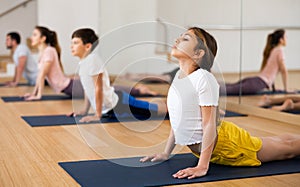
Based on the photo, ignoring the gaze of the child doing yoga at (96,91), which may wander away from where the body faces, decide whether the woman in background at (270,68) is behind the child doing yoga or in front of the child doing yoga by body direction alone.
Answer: behind

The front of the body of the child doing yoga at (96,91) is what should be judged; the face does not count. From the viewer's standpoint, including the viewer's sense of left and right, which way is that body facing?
facing to the left of the viewer

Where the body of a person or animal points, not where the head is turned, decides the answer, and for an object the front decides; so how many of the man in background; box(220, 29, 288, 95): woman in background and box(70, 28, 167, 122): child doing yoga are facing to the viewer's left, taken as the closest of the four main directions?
2

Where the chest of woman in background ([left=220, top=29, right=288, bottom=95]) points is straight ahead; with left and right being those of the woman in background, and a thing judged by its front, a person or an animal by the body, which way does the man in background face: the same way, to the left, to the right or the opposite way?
the opposite way
